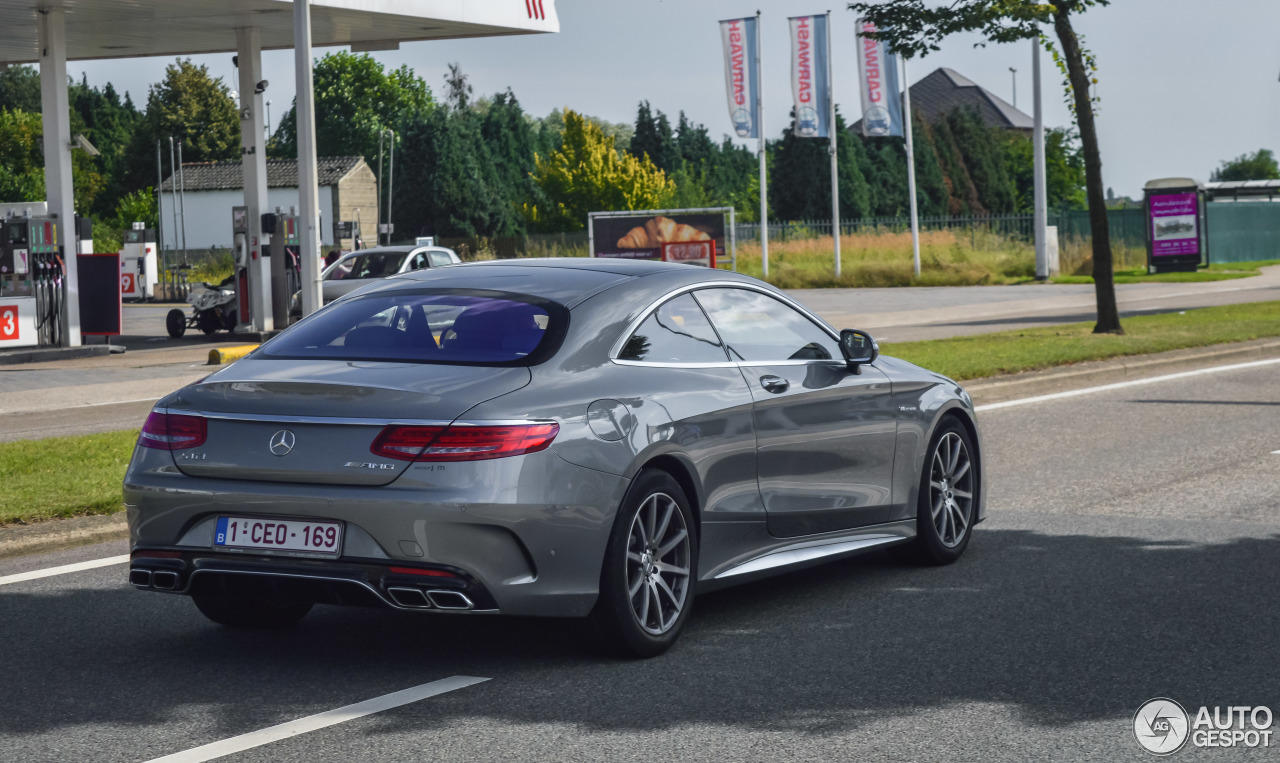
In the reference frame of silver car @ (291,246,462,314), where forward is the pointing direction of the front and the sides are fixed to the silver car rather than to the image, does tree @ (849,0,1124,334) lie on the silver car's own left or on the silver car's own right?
on the silver car's own left

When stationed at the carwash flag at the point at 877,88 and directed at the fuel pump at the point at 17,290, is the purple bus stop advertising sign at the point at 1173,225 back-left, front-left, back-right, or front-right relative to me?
back-left

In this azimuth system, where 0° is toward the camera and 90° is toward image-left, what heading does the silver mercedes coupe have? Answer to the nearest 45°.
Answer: approximately 225°

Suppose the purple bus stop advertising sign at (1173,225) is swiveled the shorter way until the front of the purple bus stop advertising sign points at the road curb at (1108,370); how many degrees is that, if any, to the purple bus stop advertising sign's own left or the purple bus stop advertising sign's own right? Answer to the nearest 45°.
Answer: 0° — it already faces it

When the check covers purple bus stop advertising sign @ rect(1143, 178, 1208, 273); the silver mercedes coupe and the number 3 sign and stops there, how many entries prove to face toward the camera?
2

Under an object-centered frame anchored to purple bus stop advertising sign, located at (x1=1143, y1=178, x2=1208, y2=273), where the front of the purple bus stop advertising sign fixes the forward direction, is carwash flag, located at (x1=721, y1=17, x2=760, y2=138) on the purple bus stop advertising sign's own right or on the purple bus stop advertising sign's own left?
on the purple bus stop advertising sign's own right

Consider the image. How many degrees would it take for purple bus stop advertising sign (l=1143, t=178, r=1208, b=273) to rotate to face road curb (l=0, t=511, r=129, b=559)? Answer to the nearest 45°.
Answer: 0° — it already faces it

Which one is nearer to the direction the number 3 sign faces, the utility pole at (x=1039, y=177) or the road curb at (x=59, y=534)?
the road curb

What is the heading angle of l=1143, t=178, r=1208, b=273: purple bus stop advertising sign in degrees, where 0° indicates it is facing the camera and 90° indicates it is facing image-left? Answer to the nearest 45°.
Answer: approximately 0°
